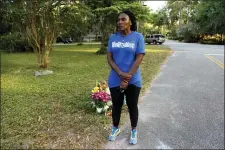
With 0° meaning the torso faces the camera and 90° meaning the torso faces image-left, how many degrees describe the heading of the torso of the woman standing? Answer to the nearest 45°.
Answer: approximately 0°

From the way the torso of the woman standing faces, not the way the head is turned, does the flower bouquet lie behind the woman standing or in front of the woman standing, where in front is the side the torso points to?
behind

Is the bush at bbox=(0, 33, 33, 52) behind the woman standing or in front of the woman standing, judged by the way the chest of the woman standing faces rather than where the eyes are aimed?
behind

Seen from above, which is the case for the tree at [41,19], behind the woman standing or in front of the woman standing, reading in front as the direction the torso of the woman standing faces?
behind
